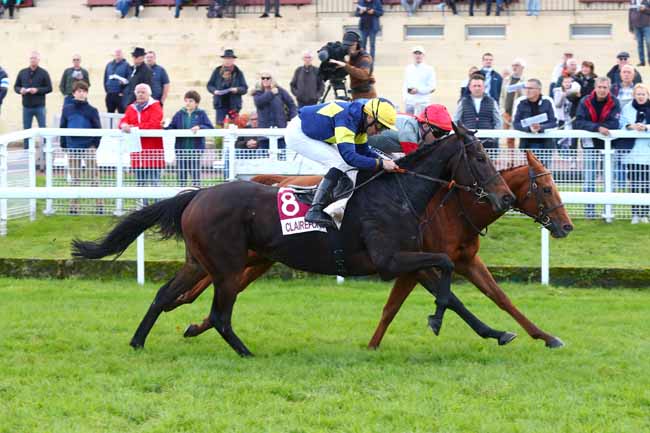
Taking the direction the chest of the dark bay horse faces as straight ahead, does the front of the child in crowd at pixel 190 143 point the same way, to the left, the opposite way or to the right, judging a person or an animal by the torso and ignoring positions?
to the right

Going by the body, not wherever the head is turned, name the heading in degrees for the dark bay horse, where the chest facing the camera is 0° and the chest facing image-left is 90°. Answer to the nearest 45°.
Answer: approximately 270°

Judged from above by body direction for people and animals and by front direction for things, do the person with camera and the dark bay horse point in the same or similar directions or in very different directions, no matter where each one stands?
very different directions

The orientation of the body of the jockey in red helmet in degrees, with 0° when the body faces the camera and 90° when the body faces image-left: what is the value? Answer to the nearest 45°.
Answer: approximately 270°

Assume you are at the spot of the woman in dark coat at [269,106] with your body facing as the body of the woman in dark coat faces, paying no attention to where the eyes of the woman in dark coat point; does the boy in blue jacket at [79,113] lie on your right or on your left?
on your right

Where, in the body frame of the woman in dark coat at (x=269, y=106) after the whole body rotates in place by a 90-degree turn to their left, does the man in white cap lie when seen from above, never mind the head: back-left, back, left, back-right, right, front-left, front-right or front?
front-left

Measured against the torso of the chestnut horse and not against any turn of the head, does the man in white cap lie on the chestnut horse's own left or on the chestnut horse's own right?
on the chestnut horse's own left

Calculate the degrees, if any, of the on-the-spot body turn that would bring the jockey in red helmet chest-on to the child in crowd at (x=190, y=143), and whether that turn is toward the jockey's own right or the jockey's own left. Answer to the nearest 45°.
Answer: approximately 135° to the jockey's own left

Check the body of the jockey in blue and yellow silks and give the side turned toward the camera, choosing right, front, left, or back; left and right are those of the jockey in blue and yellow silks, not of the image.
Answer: right

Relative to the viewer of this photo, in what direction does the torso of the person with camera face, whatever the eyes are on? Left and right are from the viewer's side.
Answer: facing to the left of the viewer

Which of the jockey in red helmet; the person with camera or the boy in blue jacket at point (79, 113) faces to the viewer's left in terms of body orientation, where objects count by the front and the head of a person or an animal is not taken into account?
the person with camera

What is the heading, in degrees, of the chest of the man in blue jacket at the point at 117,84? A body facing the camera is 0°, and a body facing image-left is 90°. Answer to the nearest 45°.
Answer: approximately 0°

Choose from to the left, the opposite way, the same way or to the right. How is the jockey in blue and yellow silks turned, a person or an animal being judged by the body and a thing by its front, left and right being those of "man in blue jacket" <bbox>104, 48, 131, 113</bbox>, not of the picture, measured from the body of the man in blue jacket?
to the left

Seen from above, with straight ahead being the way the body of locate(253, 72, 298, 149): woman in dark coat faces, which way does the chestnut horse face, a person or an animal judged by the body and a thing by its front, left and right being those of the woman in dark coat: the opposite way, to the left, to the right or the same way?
to the left

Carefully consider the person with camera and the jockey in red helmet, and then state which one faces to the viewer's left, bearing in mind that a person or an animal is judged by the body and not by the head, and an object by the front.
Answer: the person with camera

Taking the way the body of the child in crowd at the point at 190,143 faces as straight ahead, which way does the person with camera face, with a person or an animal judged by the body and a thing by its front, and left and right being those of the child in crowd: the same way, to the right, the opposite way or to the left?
to the right
